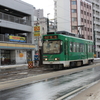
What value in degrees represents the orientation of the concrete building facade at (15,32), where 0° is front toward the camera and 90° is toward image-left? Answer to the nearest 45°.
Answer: approximately 315°
